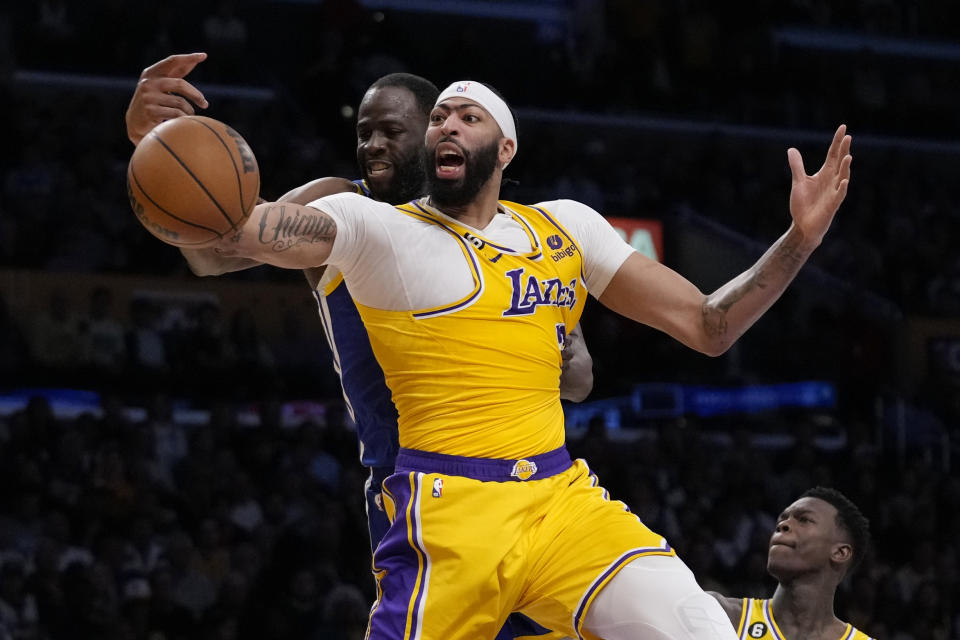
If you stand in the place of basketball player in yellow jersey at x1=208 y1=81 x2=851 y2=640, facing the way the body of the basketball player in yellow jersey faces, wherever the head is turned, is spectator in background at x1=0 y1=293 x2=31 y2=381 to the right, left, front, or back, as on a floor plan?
back

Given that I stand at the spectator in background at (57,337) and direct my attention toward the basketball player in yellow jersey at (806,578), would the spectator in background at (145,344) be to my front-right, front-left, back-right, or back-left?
front-left

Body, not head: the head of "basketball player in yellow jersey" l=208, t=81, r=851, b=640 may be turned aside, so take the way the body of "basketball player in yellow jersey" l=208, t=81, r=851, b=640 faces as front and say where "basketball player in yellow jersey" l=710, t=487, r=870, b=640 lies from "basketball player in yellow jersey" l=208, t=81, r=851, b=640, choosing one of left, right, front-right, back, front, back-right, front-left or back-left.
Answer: left

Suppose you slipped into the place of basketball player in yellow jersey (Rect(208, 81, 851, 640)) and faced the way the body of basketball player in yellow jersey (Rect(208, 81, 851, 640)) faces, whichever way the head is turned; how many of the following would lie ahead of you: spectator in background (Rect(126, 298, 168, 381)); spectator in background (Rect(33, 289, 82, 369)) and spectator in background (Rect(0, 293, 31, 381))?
0

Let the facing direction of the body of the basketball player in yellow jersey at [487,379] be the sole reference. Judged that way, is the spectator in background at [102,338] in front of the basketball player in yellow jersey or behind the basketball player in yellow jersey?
behind

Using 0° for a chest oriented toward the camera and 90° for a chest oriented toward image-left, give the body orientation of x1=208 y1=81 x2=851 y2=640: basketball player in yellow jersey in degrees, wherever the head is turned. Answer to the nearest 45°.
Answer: approximately 315°

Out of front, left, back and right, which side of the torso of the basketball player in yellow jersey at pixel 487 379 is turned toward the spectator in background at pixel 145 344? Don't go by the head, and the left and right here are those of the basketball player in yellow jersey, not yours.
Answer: back

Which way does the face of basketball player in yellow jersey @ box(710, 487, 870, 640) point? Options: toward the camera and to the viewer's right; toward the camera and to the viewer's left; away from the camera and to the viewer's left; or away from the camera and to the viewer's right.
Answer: toward the camera and to the viewer's left

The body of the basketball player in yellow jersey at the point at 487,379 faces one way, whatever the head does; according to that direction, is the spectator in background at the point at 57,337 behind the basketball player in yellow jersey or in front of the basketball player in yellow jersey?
behind

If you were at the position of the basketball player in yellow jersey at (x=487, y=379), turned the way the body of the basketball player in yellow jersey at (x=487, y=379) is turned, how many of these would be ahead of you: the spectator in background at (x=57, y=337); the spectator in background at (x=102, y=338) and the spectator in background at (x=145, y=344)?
0

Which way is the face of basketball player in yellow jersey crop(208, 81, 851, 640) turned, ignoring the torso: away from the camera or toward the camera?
toward the camera

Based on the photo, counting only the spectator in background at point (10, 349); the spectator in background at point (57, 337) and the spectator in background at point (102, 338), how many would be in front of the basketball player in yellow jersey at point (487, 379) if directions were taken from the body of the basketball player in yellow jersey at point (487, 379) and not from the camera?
0

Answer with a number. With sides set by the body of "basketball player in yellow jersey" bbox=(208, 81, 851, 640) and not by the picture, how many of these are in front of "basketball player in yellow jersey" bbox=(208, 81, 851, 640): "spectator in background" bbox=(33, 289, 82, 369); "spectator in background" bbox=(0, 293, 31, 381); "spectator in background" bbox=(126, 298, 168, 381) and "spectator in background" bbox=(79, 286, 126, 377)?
0

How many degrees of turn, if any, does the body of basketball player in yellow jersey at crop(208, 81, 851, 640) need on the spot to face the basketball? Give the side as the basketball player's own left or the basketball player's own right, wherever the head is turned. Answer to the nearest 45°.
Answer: approximately 90° to the basketball player's own right
